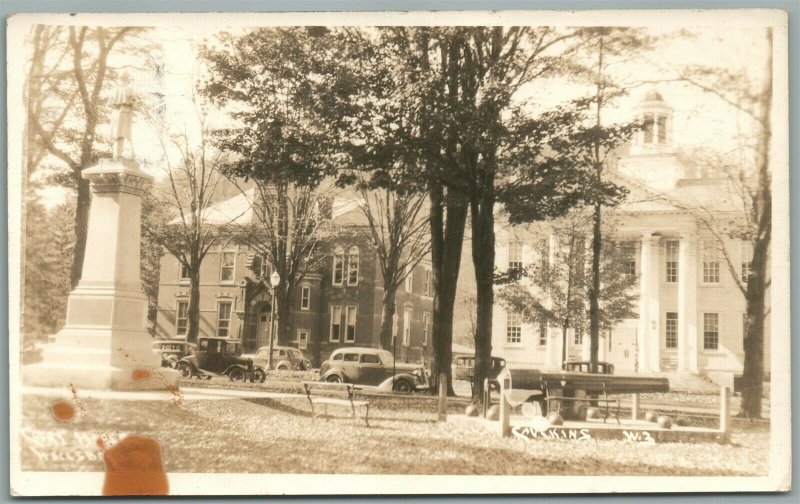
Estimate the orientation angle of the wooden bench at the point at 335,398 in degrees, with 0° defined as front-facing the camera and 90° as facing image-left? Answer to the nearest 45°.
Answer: approximately 225°
